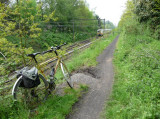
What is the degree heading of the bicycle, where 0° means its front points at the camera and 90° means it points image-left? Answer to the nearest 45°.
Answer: approximately 225°
